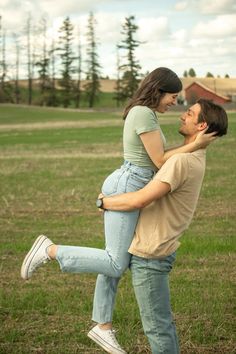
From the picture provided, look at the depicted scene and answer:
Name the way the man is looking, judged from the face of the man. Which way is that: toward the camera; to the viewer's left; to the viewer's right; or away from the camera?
to the viewer's left

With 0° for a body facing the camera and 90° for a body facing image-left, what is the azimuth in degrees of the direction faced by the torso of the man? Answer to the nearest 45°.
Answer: approximately 90°

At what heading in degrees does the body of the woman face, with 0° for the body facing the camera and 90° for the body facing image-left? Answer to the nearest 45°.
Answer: approximately 270°

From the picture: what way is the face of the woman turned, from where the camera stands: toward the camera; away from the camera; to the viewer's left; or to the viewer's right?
to the viewer's right
